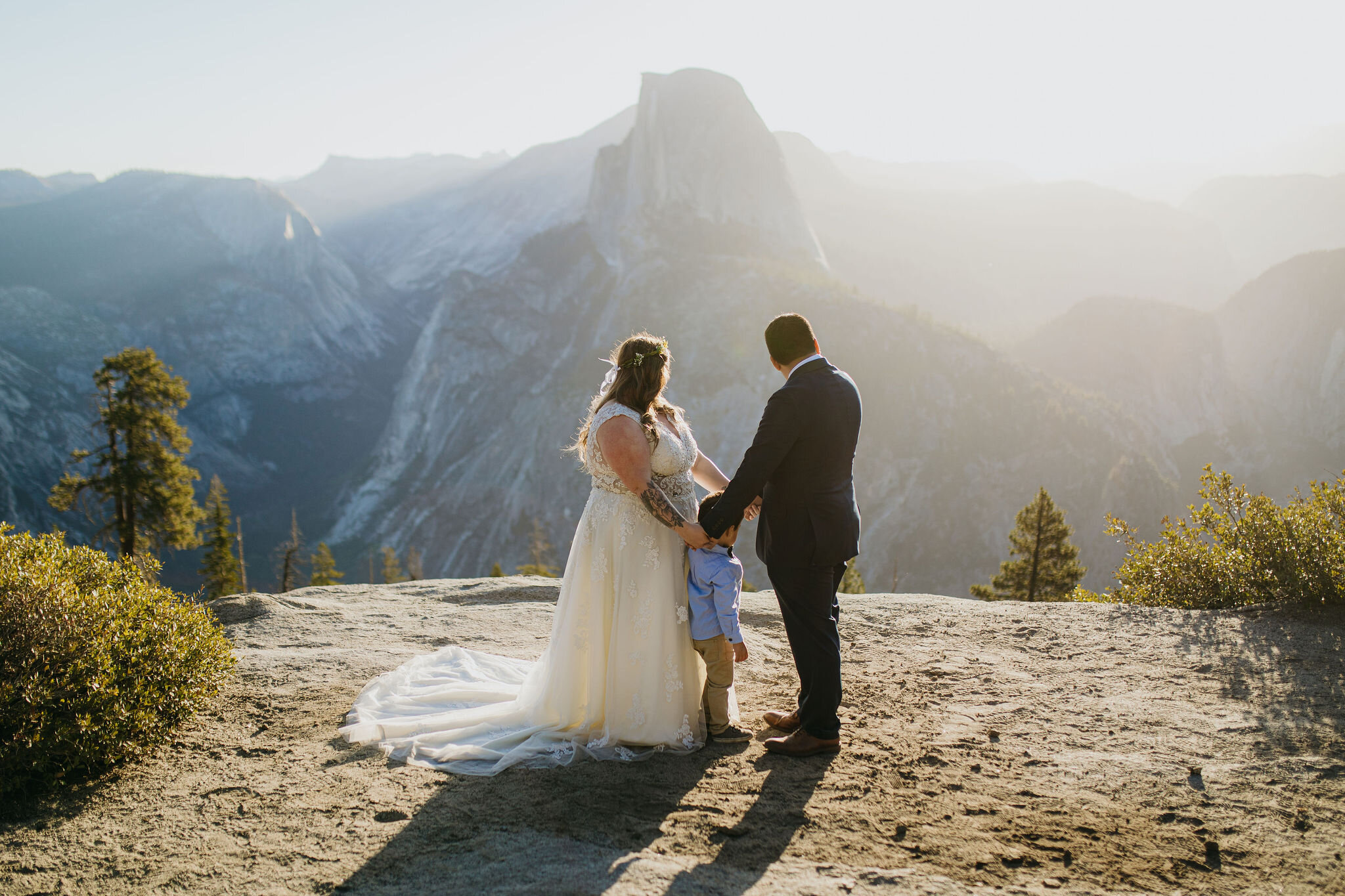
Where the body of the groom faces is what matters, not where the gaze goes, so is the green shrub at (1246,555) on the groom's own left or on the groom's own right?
on the groom's own right

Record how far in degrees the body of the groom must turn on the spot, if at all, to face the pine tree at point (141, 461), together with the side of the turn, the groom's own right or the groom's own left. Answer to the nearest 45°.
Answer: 0° — they already face it

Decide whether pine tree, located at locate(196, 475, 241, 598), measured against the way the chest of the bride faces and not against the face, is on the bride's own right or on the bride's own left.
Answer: on the bride's own left

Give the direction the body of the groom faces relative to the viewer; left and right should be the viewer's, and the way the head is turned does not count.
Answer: facing away from the viewer and to the left of the viewer

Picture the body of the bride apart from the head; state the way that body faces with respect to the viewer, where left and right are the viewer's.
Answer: facing to the right of the viewer

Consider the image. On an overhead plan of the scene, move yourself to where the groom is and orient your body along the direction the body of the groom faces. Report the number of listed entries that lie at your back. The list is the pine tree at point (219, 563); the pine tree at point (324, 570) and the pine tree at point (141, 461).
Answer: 0

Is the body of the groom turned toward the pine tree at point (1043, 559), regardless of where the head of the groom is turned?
no

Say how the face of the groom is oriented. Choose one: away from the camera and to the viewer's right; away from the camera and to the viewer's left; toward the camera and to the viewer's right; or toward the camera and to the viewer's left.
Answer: away from the camera and to the viewer's left

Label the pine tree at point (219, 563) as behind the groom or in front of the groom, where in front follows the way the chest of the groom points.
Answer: in front
